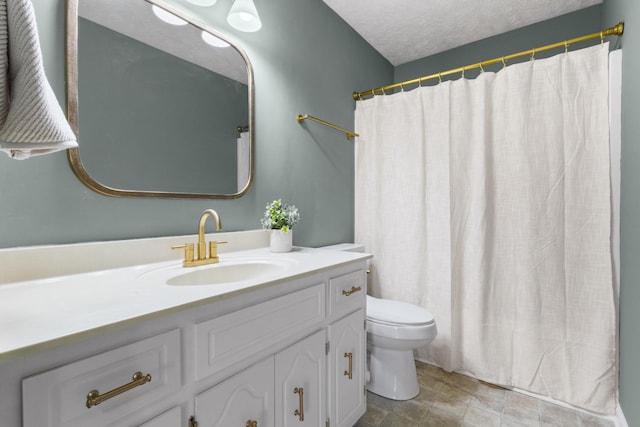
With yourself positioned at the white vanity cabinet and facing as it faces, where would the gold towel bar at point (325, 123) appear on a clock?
The gold towel bar is roughly at 9 o'clock from the white vanity cabinet.

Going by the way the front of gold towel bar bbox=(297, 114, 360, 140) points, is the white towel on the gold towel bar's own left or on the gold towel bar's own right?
on the gold towel bar's own right

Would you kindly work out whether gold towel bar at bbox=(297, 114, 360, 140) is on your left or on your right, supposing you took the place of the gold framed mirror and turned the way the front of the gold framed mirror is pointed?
on your left

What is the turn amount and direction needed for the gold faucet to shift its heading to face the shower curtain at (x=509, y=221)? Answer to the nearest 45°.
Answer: approximately 45° to its left

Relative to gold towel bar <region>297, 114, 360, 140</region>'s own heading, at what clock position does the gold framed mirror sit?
The gold framed mirror is roughly at 3 o'clock from the gold towel bar.

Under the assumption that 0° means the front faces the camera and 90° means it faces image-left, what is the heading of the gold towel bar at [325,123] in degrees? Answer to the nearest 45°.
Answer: approximately 315°

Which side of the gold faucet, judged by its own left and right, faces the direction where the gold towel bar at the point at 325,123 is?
left

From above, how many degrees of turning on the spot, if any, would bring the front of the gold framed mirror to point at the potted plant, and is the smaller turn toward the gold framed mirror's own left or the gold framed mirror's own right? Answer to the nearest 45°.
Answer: approximately 45° to the gold framed mirror's own left

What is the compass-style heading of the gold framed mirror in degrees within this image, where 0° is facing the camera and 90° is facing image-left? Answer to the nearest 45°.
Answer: approximately 315°

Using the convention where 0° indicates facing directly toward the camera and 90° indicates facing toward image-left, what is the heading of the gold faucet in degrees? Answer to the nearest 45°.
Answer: approximately 315°
